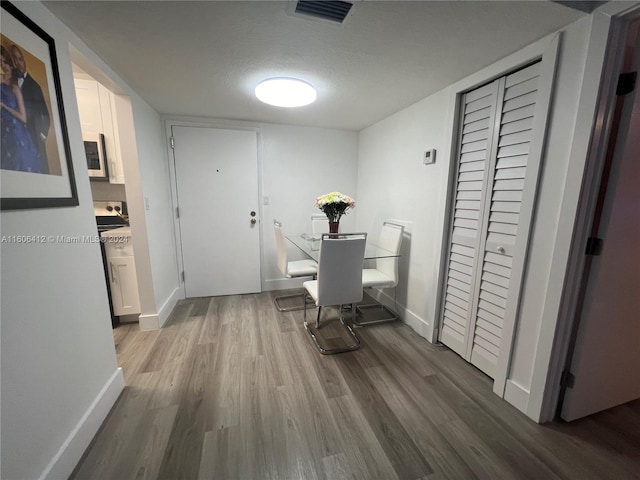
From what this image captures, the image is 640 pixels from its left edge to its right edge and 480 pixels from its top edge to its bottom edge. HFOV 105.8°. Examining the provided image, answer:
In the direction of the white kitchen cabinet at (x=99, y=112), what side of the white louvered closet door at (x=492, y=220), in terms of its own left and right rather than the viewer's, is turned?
front

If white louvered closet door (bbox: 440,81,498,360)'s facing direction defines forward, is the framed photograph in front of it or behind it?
in front

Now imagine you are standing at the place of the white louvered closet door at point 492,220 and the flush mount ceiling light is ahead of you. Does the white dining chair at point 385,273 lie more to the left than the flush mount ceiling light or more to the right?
right

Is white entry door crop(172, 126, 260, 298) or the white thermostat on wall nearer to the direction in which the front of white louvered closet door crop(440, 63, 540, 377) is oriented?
the white entry door

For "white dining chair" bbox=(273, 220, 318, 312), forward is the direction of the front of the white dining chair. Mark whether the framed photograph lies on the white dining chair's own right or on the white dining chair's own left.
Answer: on the white dining chair's own right

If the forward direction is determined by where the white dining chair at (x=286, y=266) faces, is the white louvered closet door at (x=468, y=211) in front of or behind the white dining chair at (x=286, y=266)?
in front

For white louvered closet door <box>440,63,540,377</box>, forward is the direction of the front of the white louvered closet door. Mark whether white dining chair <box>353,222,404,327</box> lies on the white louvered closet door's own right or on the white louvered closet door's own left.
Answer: on the white louvered closet door's own right

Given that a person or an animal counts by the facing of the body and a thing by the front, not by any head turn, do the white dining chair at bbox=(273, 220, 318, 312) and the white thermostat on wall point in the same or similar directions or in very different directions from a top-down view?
very different directions

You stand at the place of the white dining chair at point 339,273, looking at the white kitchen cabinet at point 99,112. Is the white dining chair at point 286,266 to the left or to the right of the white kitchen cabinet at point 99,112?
right

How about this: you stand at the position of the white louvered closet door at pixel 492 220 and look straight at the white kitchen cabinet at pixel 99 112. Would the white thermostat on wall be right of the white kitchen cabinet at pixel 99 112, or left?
right

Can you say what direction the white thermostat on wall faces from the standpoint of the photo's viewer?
facing the viewer and to the left of the viewer

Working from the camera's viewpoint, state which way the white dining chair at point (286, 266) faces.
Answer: facing to the right of the viewer

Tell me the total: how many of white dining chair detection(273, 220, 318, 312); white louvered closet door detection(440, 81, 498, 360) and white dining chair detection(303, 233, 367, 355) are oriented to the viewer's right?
1

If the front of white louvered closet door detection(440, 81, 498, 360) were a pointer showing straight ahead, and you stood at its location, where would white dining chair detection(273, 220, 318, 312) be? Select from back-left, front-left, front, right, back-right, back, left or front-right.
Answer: front-right

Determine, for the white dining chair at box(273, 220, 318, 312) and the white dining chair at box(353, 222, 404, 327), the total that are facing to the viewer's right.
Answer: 1
